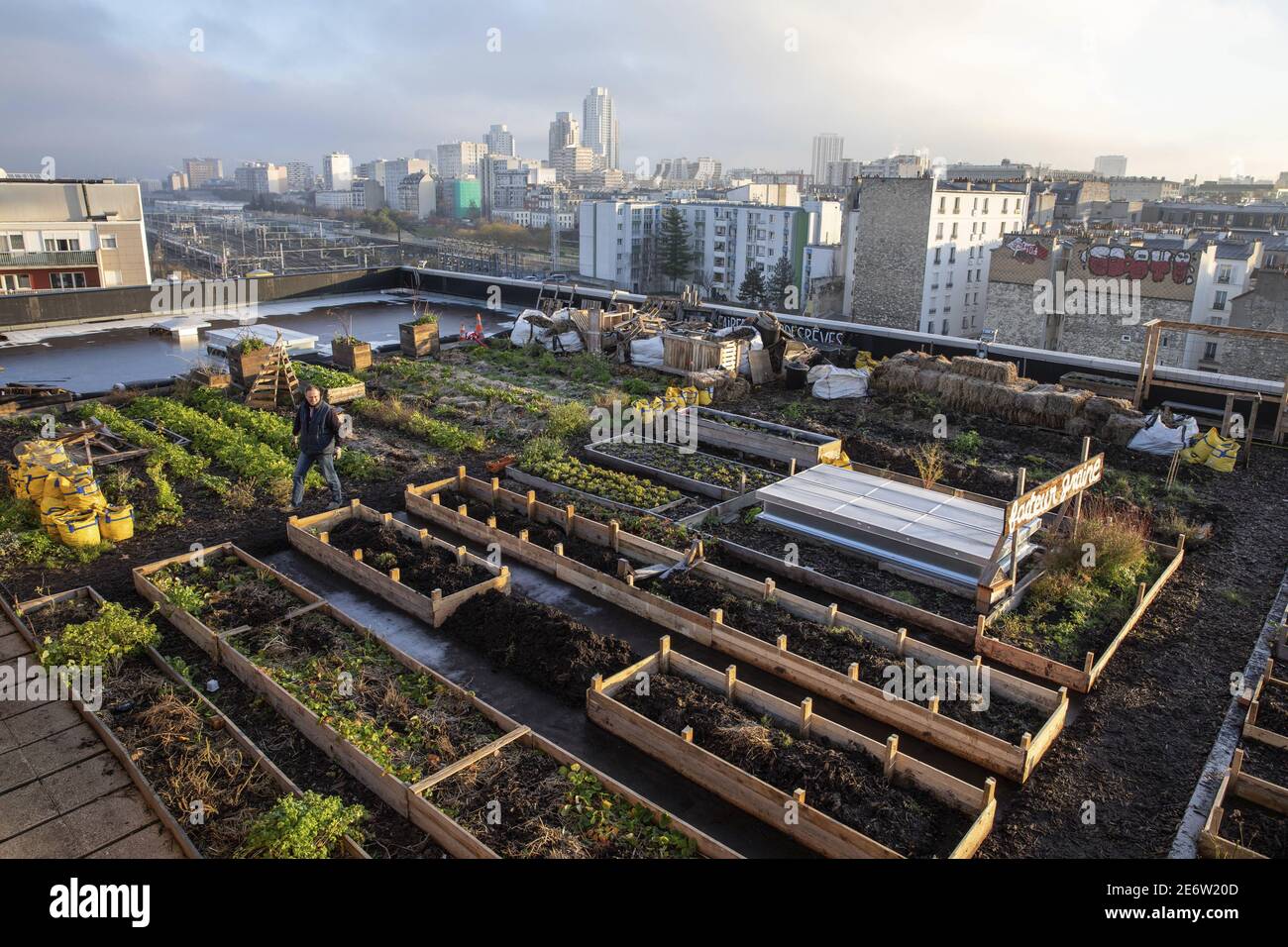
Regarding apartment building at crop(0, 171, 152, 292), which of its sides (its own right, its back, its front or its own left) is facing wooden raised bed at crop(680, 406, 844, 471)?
front

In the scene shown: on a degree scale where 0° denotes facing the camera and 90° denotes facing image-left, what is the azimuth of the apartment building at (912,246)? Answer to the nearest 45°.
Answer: approximately 315°

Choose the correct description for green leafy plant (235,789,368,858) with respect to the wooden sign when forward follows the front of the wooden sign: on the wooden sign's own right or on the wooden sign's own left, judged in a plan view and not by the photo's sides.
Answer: on the wooden sign's own right

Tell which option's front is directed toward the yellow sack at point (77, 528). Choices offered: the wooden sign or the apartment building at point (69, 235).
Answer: the apartment building

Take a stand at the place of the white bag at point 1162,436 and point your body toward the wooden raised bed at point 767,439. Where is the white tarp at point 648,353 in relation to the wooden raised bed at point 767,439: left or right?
right

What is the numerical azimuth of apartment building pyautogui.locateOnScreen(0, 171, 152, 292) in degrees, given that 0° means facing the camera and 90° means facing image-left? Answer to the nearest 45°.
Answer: approximately 0°

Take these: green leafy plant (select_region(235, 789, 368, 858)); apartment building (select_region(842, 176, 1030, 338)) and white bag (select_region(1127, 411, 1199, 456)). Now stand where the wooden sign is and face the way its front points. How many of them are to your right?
1

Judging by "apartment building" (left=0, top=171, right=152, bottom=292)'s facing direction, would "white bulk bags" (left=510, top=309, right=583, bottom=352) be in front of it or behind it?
in front

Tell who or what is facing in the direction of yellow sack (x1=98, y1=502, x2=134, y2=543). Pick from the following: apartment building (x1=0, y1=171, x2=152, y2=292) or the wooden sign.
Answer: the apartment building

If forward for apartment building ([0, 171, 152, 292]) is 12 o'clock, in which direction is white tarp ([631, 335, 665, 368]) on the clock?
The white tarp is roughly at 11 o'clock from the apartment building.
